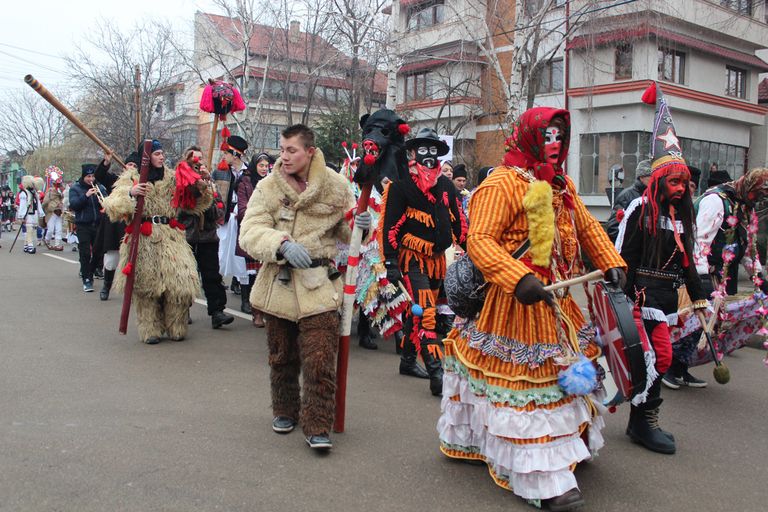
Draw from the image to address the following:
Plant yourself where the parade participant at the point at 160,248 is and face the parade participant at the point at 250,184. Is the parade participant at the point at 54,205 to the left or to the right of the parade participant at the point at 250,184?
left

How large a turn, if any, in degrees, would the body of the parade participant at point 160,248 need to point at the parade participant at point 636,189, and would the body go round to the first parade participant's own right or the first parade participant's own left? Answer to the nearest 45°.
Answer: approximately 45° to the first parade participant's own left

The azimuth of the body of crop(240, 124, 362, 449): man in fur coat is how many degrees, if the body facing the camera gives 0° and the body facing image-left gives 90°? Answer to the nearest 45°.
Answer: approximately 0°

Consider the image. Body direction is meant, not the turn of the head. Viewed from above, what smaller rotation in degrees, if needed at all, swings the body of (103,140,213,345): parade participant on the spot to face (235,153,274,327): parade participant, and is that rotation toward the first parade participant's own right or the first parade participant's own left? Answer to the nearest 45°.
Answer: approximately 135° to the first parade participant's own left

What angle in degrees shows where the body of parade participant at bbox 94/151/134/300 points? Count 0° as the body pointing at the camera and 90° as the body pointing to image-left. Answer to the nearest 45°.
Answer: approximately 0°
